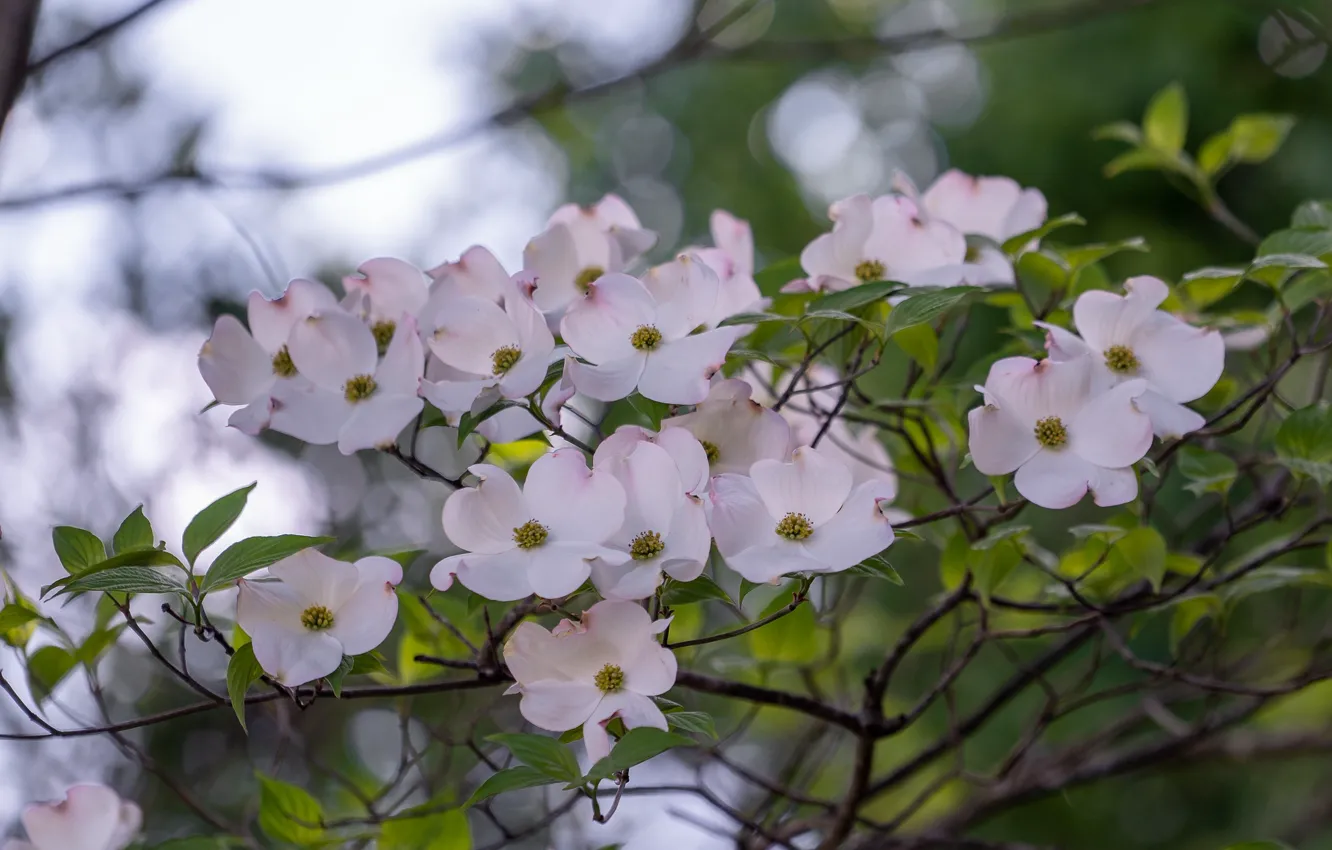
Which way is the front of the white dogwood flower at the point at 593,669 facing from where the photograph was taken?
facing the viewer

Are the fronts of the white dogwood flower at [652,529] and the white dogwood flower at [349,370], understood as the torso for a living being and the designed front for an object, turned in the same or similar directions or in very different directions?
same or similar directions

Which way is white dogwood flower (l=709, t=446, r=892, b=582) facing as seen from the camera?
toward the camera

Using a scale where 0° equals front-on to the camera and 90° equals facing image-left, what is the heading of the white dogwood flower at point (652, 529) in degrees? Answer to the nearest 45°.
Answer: approximately 0°

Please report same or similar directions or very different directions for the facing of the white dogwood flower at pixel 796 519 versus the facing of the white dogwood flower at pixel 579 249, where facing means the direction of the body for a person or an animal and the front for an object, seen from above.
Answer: same or similar directions

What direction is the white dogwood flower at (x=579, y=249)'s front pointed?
toward the camera

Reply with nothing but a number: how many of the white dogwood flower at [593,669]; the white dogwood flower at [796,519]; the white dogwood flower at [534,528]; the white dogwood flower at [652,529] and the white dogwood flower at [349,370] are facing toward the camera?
5
